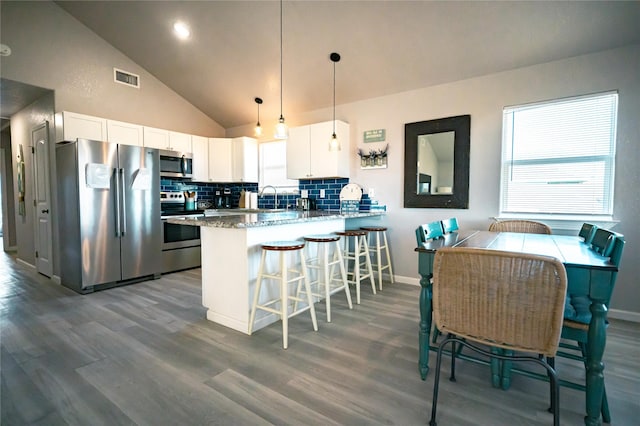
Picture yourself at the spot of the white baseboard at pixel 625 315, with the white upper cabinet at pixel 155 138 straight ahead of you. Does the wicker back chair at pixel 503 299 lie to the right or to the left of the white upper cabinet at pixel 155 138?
left

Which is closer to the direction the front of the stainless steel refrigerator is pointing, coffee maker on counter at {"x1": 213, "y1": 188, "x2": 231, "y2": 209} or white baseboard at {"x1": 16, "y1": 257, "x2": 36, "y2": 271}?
the coffee maker on counter

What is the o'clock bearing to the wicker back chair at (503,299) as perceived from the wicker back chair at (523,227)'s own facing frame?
the wicker back chair at (503,299) is roughly at 12 o'clock from the wicker back chair at (523,227).

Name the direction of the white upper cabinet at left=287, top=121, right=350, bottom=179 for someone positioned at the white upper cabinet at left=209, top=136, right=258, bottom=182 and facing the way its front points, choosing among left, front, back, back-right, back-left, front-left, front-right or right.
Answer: front-left

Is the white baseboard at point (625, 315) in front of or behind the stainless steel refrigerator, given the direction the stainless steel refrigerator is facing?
in front

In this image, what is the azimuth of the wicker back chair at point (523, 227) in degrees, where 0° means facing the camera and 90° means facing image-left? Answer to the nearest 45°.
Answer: approximately 0°

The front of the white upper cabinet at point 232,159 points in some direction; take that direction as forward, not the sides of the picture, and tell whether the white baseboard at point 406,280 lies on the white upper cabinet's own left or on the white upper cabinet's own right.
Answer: on the white upper cabinet's own left

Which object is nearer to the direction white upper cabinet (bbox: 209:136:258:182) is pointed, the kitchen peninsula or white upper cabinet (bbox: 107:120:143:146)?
the kitchen peninsula

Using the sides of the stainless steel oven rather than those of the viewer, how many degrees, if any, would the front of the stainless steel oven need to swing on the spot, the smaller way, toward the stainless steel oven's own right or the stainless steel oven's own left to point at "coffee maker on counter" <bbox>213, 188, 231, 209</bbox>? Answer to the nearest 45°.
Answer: approximately 90° to the stainless steel oven's own left
